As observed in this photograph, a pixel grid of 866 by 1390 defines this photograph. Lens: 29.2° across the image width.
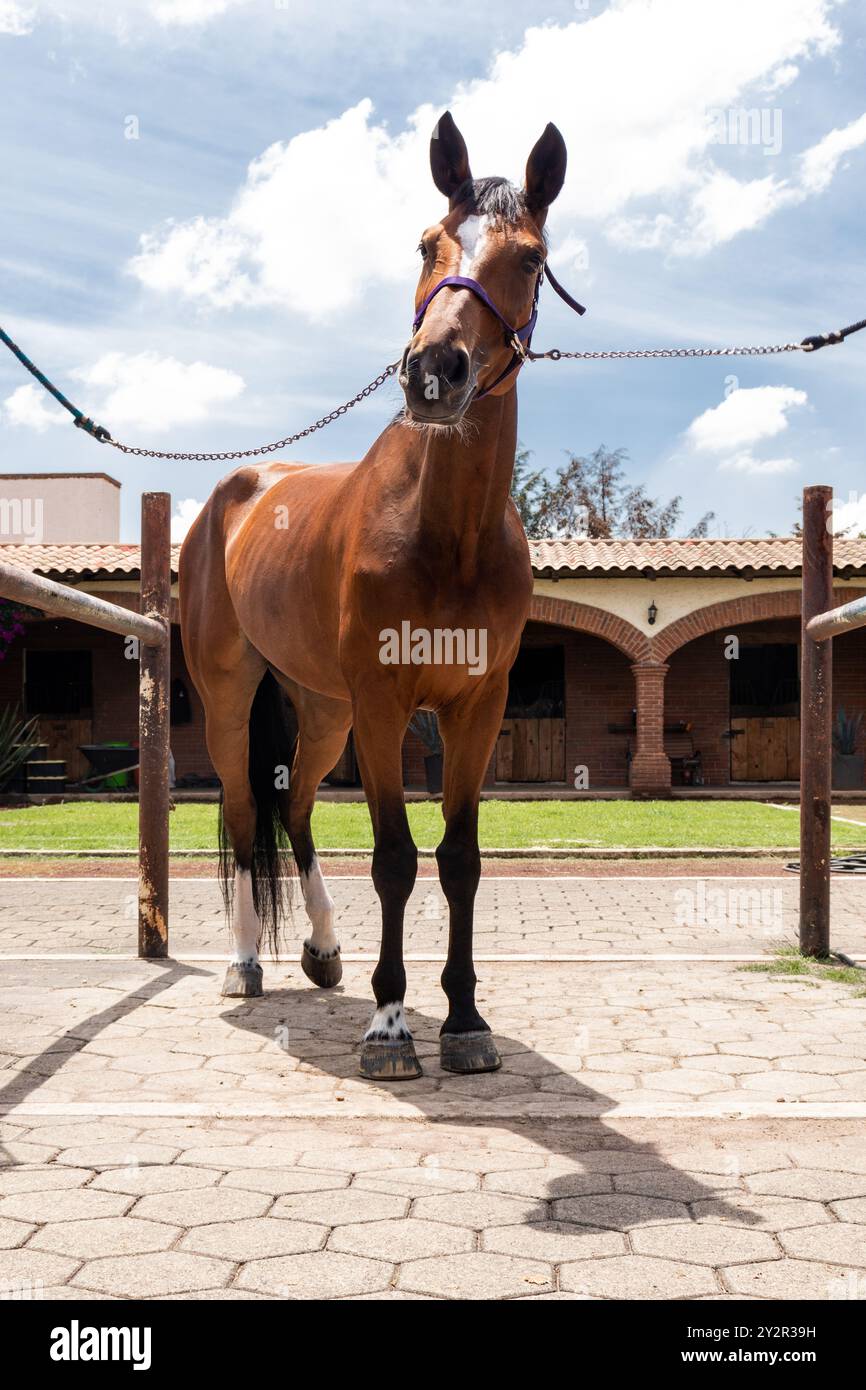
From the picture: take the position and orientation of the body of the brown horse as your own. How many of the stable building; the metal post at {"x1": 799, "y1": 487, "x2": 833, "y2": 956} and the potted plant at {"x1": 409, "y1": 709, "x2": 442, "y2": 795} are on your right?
0

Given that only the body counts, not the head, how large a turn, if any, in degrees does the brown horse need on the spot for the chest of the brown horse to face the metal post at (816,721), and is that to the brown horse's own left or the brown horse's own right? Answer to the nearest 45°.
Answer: approximately 90° to the brown horse's own left

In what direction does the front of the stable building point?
toward the camera

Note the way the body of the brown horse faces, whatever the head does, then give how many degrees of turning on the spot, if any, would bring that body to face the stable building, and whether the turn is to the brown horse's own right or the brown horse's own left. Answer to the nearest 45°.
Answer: approximately 135° to the brown horse's own left

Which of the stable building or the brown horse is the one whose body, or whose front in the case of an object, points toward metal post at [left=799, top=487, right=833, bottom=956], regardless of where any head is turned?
the stable building

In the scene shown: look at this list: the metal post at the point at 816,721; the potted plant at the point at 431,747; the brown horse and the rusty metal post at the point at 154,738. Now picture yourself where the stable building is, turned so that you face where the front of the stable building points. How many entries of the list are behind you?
0

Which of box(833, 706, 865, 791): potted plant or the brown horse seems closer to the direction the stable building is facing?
the brown horse
